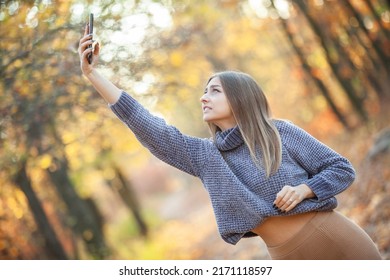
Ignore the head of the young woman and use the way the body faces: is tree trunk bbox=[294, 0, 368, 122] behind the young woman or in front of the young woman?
behind

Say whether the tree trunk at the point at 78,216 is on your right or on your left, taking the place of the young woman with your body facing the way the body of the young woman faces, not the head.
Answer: on your right

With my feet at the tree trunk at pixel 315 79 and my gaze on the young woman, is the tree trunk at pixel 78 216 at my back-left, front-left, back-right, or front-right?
front-right

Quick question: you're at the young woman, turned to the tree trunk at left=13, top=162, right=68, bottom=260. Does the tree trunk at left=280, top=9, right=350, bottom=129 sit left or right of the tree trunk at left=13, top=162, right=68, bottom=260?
right

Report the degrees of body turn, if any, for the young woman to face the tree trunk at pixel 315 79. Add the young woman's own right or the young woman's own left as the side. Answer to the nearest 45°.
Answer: approximately 135° to the young woman's own right

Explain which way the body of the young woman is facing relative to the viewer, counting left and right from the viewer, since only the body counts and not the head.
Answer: facing the viewer and to the left of the viewer

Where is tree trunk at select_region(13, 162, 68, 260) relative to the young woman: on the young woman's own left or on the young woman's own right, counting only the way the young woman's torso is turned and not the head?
on the young woman's own right

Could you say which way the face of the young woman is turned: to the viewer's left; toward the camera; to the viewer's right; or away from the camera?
to the viewer's left
